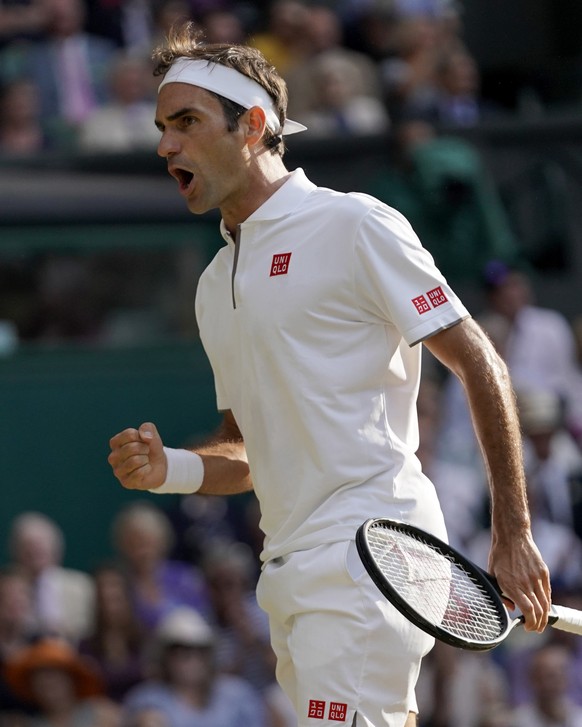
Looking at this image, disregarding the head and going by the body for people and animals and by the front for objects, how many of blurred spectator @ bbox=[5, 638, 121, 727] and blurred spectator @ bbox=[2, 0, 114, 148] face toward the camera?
2

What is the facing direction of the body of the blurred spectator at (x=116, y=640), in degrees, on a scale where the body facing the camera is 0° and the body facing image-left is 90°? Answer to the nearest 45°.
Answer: approximately 0°

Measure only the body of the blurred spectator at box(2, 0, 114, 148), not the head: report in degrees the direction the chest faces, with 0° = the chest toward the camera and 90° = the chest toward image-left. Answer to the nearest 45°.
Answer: approximately 0°

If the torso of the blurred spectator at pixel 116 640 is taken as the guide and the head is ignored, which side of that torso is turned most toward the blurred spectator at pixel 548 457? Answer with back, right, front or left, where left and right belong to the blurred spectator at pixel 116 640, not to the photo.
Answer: left

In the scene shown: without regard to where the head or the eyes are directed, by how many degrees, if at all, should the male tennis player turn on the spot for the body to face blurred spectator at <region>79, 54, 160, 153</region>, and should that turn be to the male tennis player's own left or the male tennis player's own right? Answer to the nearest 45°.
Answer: approximately 135° to the male tennis player's own right
